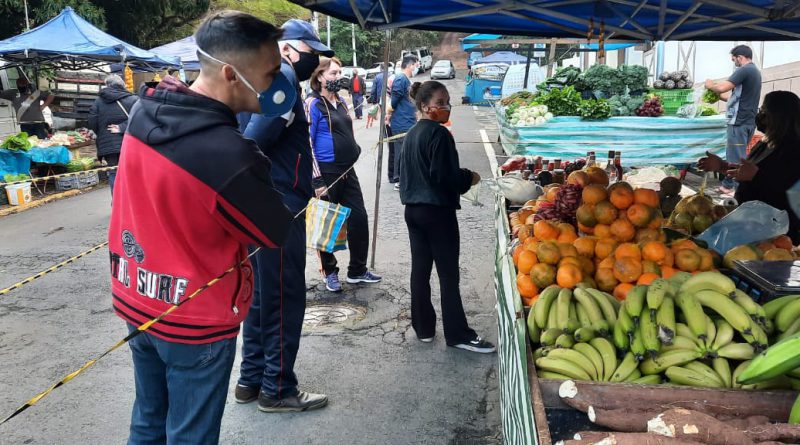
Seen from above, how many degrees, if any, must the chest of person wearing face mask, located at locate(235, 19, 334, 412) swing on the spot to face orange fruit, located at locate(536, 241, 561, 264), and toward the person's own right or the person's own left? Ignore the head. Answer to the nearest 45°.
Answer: approximately 45° to the person's own right

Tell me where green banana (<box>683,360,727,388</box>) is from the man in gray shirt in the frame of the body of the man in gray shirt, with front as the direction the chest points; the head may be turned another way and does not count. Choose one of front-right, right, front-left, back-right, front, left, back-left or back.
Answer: left

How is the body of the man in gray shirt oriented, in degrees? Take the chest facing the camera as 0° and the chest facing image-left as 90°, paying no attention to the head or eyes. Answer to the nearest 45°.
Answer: approximately 90°

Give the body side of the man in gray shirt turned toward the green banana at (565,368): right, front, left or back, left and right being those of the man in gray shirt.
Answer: left

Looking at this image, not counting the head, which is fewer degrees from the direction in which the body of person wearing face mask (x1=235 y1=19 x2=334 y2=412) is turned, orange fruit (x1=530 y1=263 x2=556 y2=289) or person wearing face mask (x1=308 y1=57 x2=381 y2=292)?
the orange fruit

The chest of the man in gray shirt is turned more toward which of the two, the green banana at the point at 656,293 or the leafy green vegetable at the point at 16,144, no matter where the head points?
the leafy green vegetable

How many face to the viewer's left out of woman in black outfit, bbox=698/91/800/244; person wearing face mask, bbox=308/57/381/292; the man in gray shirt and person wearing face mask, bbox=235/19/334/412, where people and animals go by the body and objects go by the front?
2

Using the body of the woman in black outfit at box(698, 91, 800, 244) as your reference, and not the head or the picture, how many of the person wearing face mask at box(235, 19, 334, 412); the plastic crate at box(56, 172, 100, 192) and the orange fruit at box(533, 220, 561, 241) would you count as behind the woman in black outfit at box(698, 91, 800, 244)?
0

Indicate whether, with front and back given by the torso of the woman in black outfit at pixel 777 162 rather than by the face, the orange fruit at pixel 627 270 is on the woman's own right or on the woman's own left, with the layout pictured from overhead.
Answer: on the woman's own left

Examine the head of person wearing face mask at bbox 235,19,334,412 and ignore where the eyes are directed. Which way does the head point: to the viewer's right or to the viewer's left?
to the viewer's right

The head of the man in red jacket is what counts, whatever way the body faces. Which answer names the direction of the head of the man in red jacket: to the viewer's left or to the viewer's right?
to the viewer's right

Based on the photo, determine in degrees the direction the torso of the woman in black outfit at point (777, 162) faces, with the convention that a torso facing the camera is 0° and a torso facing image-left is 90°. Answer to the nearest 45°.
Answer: approximately 90°

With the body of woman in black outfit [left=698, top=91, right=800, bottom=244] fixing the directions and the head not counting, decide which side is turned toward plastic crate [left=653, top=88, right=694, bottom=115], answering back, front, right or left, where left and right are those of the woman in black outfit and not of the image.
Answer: right

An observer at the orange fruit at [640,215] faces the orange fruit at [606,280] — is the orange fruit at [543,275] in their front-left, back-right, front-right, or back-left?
front-right

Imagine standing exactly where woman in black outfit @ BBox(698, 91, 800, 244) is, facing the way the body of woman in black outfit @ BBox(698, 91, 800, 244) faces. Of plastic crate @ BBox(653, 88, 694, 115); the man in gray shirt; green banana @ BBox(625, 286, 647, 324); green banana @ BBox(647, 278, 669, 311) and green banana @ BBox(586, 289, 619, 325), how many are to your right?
2

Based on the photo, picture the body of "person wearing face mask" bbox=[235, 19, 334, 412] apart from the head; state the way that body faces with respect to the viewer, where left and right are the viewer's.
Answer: facing to the right of the viewer

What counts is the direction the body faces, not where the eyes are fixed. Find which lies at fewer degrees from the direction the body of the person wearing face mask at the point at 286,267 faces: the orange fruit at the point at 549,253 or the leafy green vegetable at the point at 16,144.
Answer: the orange fruit

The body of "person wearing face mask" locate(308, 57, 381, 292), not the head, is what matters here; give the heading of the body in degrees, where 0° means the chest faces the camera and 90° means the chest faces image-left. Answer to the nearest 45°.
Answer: approximately 315°

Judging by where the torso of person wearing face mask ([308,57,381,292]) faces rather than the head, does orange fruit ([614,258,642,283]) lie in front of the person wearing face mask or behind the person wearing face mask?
in front

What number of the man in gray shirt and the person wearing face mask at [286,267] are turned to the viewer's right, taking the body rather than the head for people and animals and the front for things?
1
